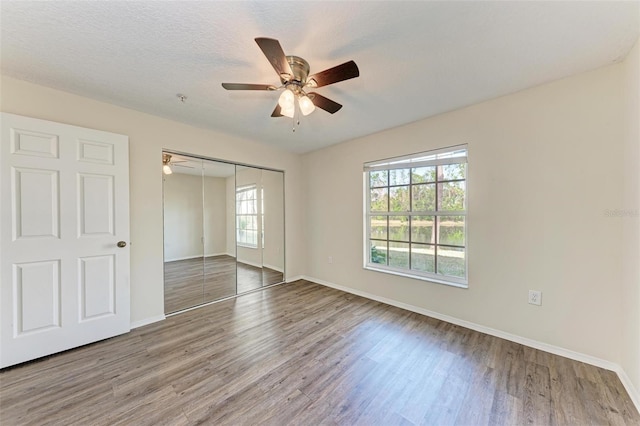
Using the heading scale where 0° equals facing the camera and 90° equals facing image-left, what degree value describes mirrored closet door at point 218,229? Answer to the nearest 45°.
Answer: approximately 315°

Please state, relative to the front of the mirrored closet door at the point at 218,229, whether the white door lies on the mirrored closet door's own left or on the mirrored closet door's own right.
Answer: on the mirrored closet door's own right
